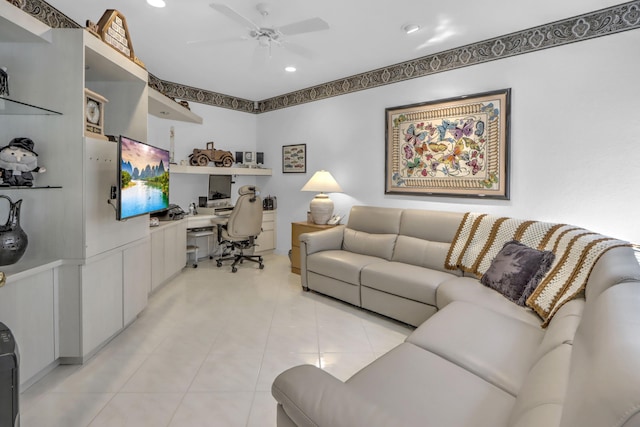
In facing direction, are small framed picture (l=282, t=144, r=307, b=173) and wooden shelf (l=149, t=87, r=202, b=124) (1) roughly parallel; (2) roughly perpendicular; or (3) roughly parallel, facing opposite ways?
roughly perpendicular

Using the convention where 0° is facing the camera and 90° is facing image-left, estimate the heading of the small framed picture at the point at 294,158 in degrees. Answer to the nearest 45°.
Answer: approximately 45°

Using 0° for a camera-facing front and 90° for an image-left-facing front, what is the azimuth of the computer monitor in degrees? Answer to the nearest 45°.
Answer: approximately 0°

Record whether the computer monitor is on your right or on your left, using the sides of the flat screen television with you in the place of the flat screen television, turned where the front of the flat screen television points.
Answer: on your left

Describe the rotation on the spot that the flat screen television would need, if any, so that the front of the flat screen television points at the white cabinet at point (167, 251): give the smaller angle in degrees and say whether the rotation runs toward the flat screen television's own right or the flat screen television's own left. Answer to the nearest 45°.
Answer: approximately 135° to the flat screen television's own left

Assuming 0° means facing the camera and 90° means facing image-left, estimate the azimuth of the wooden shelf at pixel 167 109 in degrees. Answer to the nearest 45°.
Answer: approximately 315°

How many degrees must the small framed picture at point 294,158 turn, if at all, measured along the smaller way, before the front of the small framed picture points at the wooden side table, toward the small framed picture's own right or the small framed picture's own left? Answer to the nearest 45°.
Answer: approximately 45° to the small framed picture's own left
